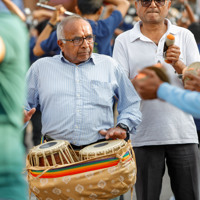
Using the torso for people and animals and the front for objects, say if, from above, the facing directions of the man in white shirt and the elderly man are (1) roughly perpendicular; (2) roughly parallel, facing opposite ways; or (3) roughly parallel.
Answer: roughly parallel

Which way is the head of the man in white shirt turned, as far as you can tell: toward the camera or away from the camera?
toward the camera

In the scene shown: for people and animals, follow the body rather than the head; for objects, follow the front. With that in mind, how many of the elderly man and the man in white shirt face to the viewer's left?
0

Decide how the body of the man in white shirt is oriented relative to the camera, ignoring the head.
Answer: toward the camera

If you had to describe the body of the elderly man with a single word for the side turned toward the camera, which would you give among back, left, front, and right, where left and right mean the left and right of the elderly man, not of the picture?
front

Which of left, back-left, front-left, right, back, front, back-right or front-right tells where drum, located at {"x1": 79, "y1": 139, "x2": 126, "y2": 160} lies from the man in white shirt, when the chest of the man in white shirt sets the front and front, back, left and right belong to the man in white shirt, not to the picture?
front-right

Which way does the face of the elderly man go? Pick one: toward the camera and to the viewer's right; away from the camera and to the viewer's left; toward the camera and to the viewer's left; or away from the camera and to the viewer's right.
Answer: toward the camera and to the viewer's right
